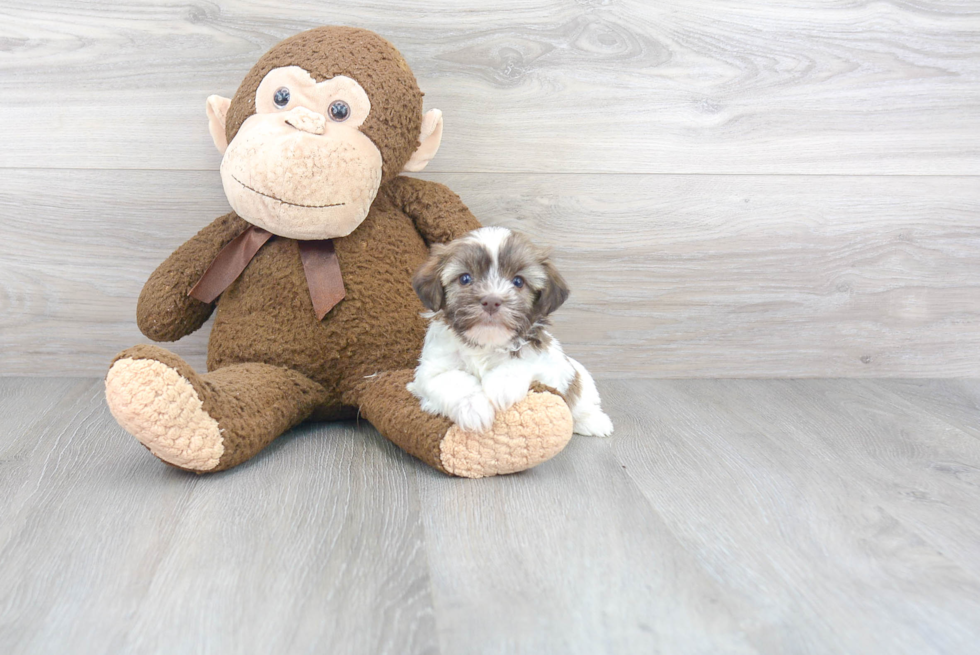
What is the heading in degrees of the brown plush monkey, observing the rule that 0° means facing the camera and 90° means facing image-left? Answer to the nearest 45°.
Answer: approximately 0°
